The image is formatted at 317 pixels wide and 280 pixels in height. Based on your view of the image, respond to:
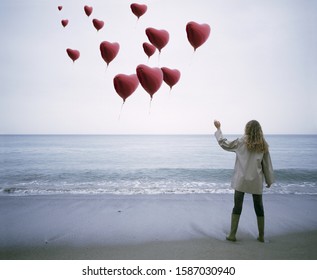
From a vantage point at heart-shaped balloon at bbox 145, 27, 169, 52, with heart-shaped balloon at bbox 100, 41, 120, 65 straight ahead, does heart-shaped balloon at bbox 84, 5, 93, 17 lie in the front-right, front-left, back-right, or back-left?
front-right

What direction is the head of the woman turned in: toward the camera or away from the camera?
away from the camera

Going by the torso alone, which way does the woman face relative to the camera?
away from the camera

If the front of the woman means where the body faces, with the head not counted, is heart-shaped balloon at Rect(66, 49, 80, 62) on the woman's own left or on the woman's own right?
on the woman's own left

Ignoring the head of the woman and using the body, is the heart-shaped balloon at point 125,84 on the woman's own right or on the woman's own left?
on the woman's own left
